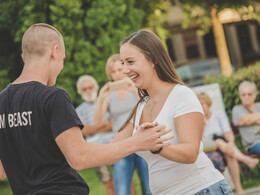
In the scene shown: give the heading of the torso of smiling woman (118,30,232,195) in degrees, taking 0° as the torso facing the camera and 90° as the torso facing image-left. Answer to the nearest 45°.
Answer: approximately 45°

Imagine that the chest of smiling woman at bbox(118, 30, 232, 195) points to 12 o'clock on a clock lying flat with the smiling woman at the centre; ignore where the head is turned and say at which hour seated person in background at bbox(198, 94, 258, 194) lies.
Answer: The seated person in background is roughly at 5 o'clock from the smiling woman.

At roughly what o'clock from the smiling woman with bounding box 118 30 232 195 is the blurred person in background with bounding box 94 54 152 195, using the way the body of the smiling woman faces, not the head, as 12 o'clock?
The blurred person in background is roughly at 4 o'clock from the smiling woman.

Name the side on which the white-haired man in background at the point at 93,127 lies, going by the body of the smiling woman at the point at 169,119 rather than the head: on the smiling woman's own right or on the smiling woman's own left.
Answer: on the smiling woman's own right

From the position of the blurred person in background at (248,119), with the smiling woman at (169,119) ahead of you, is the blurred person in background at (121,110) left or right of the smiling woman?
right
